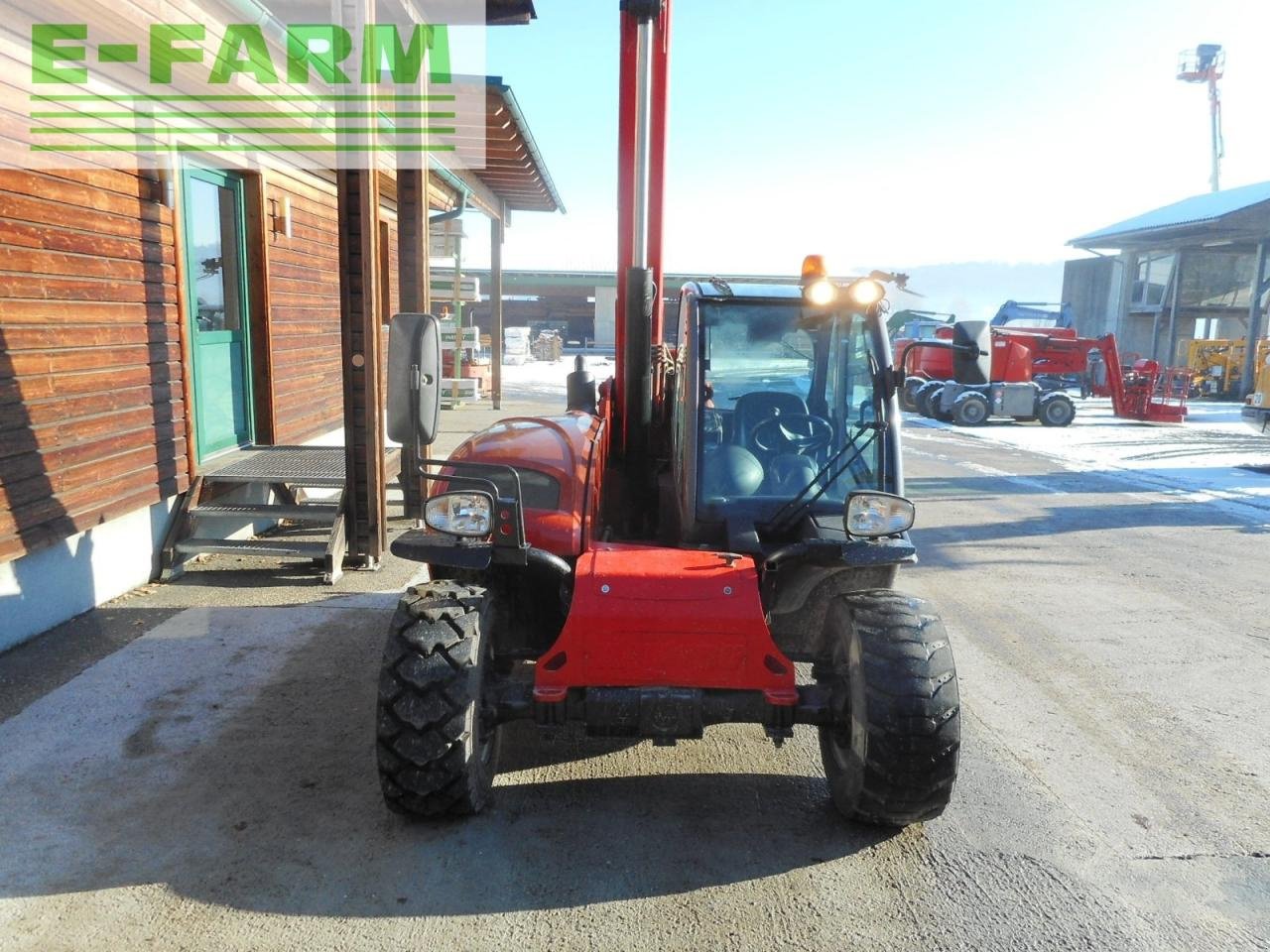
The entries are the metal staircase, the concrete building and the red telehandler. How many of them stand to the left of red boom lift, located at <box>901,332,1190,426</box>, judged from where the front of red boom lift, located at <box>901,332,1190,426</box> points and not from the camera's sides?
1

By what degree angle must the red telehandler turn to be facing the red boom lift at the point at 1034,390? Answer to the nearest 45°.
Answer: approximately 135° to its left

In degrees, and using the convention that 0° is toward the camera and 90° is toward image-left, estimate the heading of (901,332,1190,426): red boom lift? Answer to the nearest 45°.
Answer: approximately 270°

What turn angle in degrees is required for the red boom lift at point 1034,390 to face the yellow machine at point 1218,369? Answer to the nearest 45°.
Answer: approximately 45° to its left

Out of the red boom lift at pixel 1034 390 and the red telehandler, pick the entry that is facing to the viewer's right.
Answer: the red boom lift

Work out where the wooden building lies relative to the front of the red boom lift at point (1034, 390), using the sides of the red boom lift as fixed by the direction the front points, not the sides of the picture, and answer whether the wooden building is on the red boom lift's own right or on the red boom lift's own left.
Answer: on the red boom lift's own right

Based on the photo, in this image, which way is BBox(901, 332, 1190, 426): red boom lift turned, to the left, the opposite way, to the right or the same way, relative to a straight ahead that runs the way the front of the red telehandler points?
to the left

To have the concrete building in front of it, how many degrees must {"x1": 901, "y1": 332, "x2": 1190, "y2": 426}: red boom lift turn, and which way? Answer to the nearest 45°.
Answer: approximately 90° to its left

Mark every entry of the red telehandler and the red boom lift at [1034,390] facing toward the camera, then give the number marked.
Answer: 1

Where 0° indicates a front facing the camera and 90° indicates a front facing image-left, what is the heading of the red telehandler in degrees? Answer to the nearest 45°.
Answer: approximately 0°

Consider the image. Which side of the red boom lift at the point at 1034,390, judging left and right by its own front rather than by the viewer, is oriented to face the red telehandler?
right
